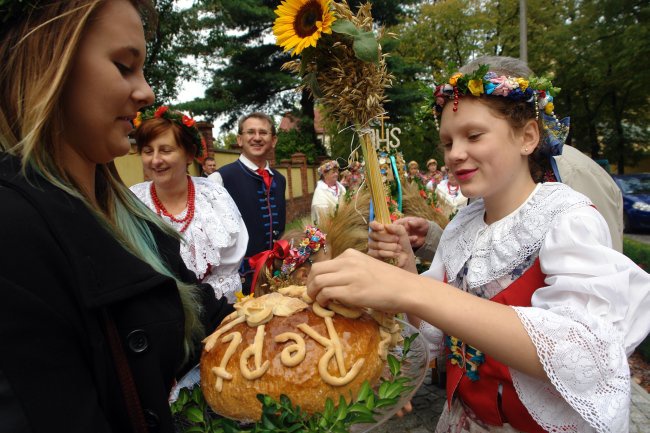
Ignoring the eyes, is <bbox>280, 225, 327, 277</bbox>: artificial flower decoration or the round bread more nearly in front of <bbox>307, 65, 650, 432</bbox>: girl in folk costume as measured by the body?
the round bread

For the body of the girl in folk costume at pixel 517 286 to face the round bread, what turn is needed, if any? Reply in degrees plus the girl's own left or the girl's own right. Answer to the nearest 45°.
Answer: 0° — they already face it

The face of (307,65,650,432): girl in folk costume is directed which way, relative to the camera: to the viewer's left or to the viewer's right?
to the viewer's left

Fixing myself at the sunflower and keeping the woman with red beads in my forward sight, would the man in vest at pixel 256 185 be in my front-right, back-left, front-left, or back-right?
front-right

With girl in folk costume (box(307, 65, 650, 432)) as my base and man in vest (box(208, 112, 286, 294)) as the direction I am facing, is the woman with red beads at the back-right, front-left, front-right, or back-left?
front-left

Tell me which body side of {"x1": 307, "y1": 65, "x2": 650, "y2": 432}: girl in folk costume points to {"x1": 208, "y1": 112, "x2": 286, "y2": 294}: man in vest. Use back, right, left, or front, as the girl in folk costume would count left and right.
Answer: right

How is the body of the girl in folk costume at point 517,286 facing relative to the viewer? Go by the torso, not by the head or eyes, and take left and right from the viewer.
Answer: facing the viewer and to the left of the viewer

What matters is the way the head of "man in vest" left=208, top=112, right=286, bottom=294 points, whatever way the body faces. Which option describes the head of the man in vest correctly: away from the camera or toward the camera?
toward the camera

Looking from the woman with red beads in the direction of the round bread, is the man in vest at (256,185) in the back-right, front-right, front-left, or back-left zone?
back-left

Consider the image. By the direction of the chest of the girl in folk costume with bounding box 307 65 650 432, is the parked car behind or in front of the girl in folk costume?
behind

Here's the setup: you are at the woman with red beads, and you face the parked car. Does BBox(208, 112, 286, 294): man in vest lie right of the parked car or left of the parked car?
left

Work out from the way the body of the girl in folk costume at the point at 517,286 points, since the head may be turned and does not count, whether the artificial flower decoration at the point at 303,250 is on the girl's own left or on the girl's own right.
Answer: on the girl's own right

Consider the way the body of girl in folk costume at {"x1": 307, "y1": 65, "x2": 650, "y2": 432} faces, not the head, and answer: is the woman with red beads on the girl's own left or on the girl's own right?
on the girl's own right
